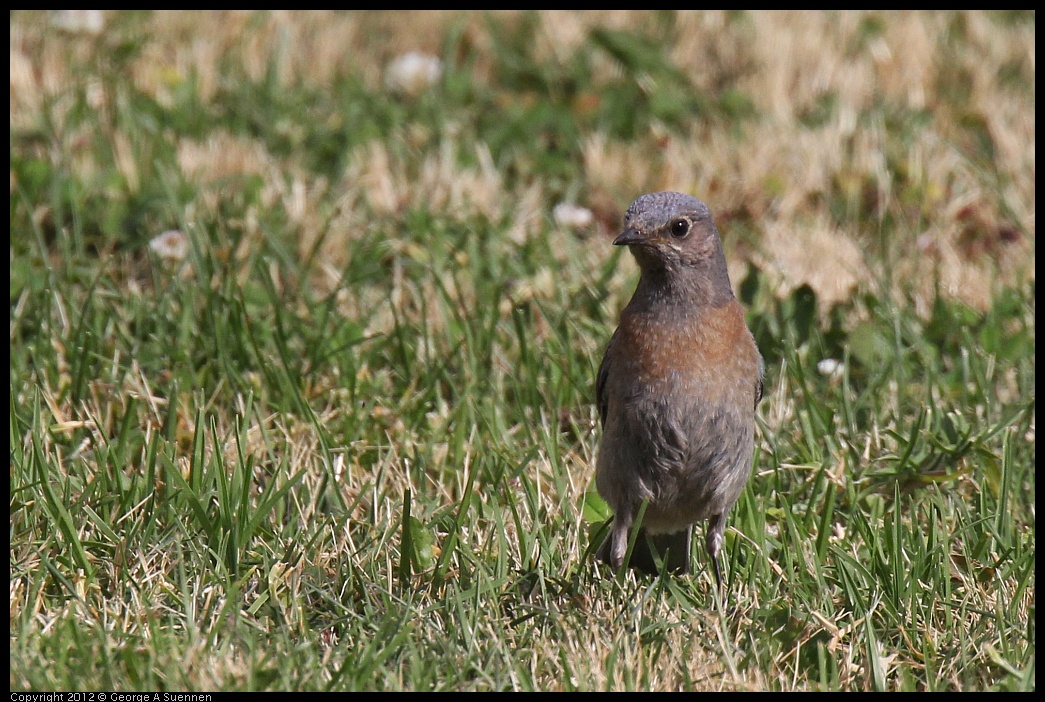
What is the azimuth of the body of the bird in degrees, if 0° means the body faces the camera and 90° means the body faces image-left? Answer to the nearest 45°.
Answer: approximately 0°

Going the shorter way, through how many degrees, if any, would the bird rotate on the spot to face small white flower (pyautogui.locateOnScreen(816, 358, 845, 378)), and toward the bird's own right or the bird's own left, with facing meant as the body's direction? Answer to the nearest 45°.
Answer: approximately 135° to the bird's own left

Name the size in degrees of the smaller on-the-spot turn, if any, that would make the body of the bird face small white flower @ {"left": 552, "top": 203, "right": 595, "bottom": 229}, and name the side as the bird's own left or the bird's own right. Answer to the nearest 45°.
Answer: approximately 180°

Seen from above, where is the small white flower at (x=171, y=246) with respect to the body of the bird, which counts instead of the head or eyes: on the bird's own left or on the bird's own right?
on the bird's own right

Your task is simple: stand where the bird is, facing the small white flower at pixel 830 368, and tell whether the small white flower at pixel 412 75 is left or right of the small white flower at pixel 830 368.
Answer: left
